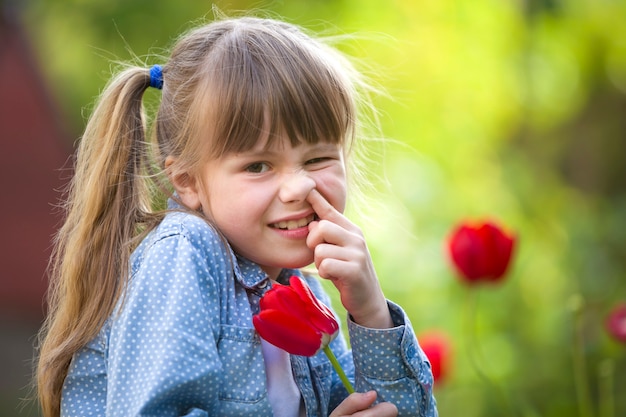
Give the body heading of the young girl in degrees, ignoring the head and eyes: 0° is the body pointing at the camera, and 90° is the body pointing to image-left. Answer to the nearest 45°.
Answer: approximately 315°

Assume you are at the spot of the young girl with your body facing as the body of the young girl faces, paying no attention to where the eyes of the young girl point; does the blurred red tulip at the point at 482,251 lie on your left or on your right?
on your left

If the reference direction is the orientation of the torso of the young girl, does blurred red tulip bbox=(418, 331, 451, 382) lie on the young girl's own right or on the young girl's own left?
on the young girl's own left
